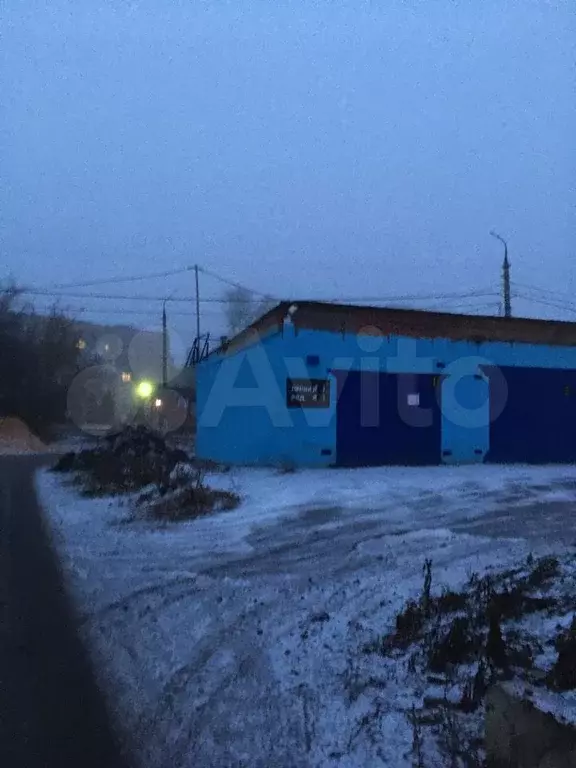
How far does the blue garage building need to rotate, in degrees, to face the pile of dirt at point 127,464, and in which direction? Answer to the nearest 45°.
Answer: approximately 90° to its right

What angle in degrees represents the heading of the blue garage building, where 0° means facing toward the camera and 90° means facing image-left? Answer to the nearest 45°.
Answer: approximately 0°

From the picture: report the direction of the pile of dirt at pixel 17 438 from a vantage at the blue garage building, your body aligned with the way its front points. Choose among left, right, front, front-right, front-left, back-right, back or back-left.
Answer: back-right
